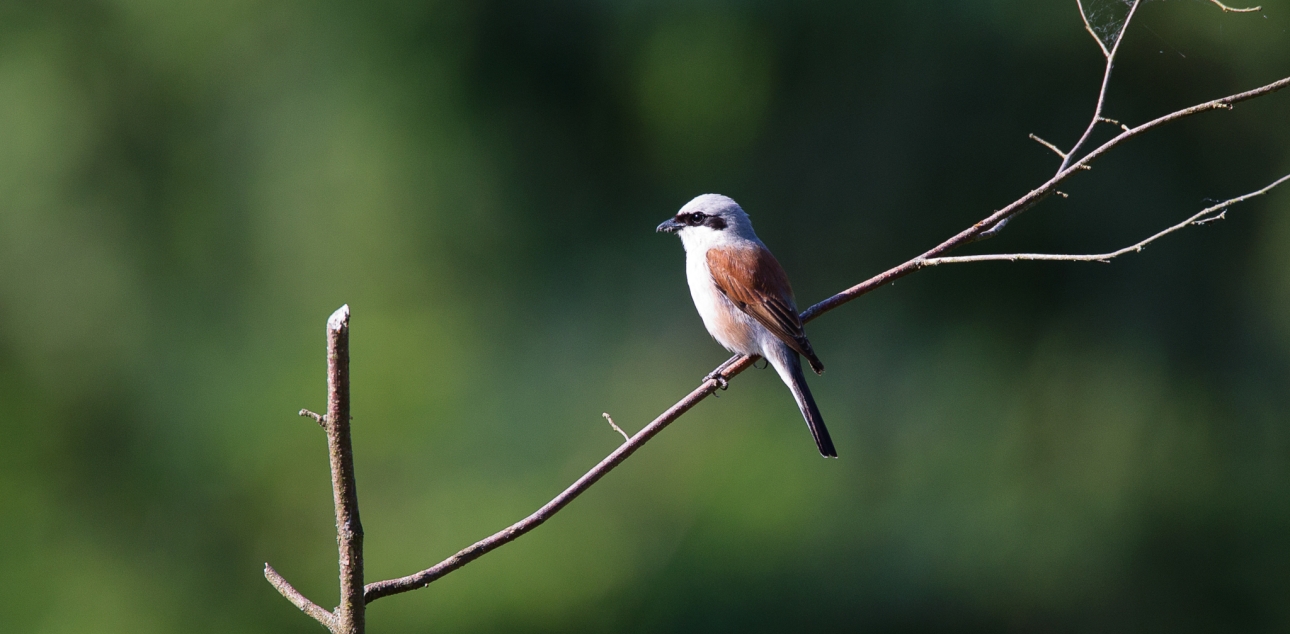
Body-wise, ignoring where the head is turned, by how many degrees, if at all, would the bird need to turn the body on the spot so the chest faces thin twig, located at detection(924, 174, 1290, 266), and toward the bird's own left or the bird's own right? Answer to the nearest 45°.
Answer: approximately 135° to the bird's own left

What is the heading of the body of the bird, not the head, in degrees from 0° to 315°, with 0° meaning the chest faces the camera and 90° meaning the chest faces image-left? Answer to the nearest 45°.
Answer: approximately 90°
